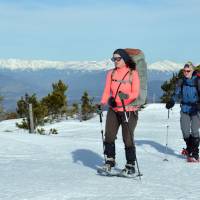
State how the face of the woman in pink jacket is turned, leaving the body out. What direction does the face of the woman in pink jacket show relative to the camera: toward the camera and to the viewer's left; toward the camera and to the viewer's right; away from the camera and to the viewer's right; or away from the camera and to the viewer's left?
toward the camera and to the viewer's left

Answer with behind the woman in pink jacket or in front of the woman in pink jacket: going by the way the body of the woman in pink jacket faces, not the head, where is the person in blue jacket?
behind

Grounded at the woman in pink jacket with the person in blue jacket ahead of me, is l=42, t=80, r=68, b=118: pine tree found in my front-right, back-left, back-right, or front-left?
front-left

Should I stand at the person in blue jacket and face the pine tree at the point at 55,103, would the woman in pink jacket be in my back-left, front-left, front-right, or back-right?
back-left

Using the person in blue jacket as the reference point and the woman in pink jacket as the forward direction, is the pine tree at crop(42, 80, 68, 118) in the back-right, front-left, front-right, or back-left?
back-right

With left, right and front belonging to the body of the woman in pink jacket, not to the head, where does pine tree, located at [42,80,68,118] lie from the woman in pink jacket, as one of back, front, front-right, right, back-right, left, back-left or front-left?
back-right
